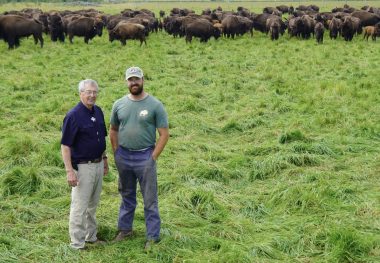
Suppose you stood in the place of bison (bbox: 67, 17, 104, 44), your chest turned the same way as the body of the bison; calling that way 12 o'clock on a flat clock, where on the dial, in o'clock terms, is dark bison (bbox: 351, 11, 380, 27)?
The dark bison is roughly at 12 o'clock from the bison.

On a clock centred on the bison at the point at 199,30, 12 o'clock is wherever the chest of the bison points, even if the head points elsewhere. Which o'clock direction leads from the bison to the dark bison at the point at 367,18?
The dark bison is roughly at 11 o'clock from the bison.

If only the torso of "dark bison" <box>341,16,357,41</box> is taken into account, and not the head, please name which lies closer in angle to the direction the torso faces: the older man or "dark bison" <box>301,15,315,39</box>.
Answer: the older man

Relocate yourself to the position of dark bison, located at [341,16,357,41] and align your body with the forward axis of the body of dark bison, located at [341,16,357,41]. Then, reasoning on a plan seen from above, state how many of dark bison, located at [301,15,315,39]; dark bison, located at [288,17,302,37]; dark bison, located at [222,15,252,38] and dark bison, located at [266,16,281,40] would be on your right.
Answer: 4

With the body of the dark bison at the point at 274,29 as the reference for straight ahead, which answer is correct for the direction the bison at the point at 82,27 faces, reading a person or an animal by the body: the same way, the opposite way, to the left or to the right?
to the left

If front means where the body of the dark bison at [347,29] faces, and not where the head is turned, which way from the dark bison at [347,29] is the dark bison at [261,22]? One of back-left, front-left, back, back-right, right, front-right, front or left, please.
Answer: back-right

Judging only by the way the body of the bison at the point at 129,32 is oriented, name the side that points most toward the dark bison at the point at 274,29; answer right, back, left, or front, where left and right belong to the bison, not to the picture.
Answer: back

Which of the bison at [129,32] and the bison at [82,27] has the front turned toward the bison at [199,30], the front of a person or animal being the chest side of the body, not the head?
the bison at [82,27]

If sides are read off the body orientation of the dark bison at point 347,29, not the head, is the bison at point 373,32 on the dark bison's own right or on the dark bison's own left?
on the dark bison's own left

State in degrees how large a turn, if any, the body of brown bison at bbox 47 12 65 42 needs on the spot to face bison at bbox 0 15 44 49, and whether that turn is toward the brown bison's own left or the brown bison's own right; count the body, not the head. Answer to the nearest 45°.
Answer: approximately 45° to the brown bison's own right
